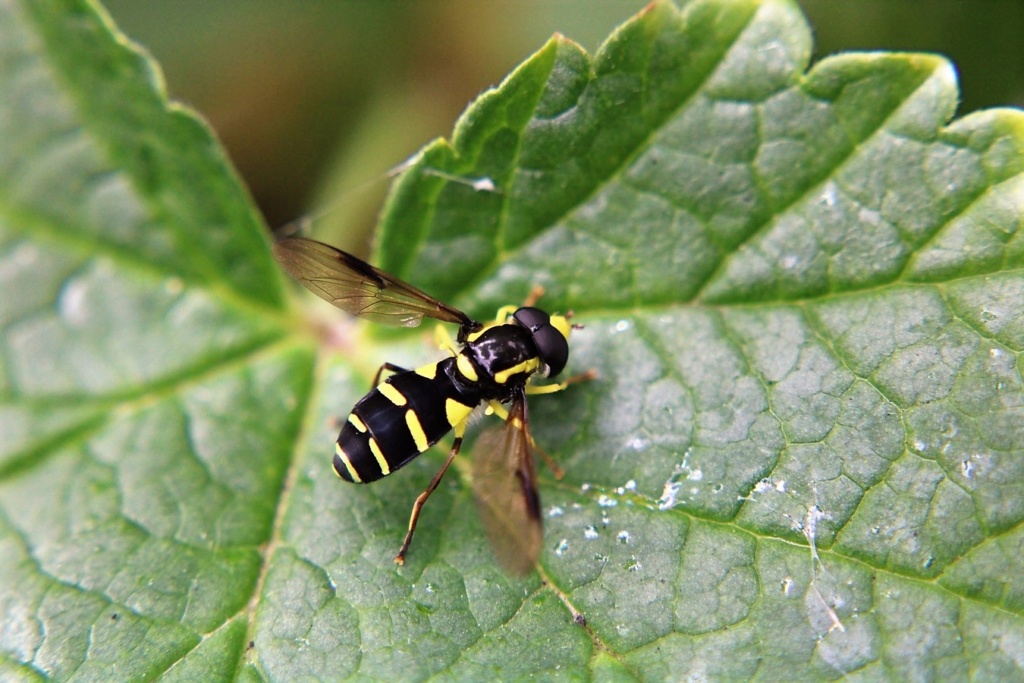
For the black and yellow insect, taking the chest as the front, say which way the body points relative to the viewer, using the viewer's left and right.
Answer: facing away from the viewer and to the right of the viewer
